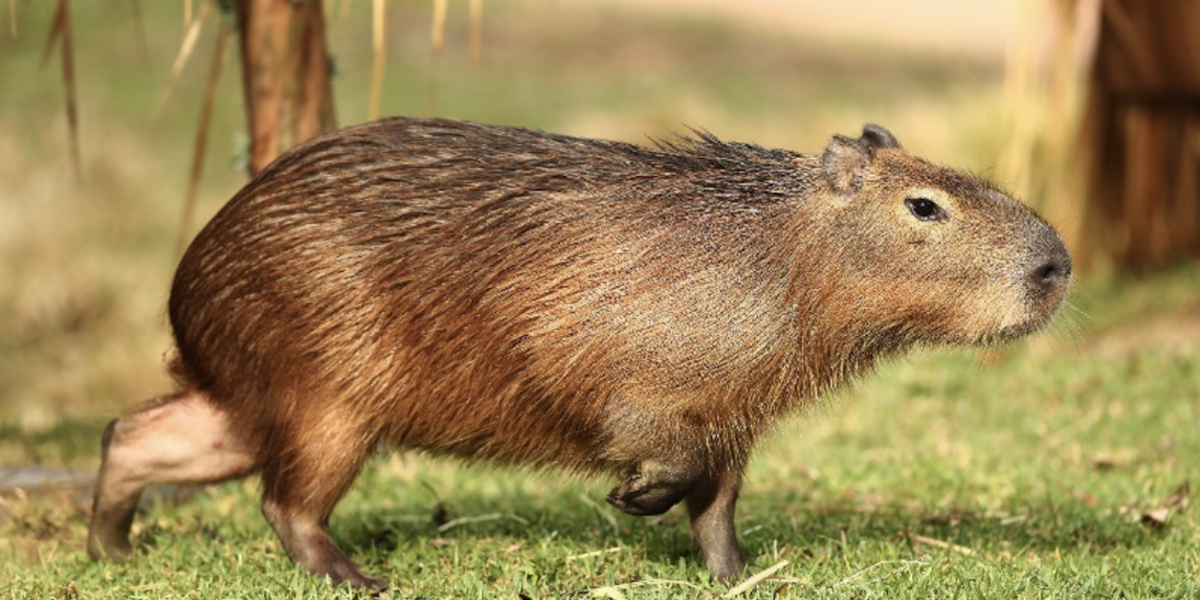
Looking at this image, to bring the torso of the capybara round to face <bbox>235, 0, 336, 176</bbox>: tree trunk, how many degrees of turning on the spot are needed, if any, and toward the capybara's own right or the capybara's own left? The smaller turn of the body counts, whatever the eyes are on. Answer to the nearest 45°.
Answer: approximately 135° to the capybara's own left

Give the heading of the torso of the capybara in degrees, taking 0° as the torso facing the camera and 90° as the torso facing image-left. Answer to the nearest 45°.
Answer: approximately 270°

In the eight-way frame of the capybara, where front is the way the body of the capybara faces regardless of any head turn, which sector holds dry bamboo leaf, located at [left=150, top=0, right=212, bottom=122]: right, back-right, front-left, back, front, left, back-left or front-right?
back-left

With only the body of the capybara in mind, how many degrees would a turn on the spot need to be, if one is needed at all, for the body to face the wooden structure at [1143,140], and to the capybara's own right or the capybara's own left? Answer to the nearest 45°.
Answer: approximately 45° to the capybara's own left

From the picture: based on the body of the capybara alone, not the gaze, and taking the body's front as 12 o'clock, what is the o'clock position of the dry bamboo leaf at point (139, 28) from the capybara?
The dry bamboo leaf is roughly at 8 o'clock from the capybara.
